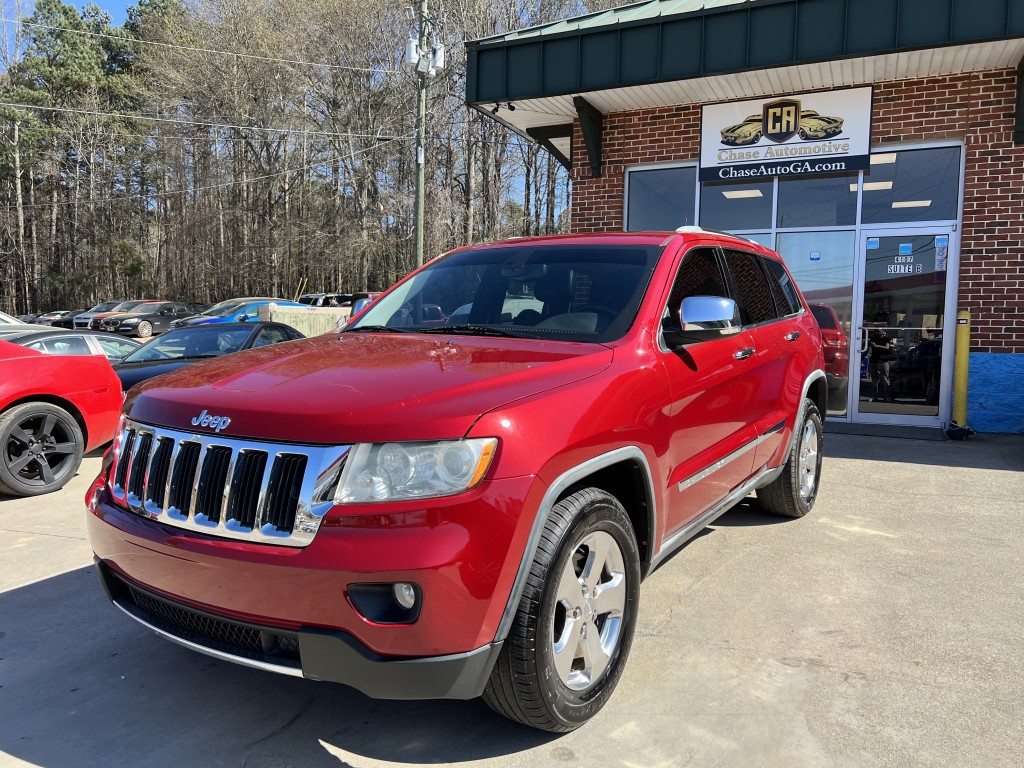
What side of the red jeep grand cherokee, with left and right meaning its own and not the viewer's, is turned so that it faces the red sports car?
right

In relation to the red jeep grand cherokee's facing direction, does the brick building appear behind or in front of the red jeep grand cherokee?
behind

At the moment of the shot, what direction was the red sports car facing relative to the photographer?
facing to the left of the viewer

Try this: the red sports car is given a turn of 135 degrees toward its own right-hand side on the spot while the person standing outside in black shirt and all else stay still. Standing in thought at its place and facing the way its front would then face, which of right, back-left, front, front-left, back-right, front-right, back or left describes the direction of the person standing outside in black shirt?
front-right

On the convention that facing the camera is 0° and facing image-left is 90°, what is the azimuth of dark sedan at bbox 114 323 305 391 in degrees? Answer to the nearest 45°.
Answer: approximately 45°

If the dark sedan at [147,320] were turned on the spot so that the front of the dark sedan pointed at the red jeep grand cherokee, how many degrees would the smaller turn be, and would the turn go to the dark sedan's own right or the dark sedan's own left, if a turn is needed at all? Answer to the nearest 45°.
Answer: approximately 45° to the dark sedan's own left

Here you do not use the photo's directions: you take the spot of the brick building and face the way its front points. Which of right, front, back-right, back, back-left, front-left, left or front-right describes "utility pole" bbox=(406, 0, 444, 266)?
back-right

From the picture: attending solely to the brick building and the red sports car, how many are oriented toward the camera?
1

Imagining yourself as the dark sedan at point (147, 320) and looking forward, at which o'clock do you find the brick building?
The brick building is roughly at 10 o'clock from the dark sedan.

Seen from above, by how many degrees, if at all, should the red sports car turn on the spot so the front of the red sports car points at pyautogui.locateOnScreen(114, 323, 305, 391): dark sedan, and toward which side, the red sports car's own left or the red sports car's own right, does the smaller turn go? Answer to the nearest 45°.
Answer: approximately 135° to the red sports car's own right
